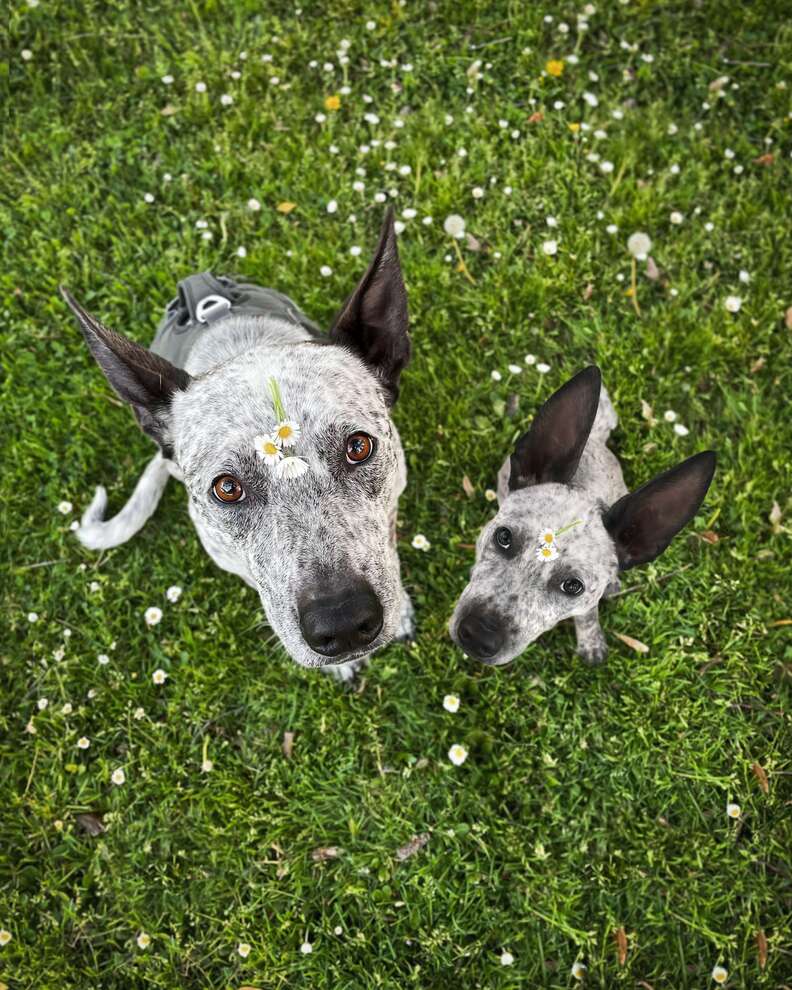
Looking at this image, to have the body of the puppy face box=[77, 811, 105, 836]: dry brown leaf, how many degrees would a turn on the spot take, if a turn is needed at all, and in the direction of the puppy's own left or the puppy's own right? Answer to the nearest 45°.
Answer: approximately 45° to the puppy's own right

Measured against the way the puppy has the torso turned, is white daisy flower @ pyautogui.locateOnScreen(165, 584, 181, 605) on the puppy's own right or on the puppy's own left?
on the puppy's own right

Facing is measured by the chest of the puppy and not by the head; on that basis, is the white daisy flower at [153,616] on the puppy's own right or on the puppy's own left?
on the puppy's own right

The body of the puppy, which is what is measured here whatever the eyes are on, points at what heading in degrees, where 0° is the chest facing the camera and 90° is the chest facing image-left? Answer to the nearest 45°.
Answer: approximately 45°

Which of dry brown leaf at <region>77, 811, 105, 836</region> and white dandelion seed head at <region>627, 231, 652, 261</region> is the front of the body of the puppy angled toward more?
the dry brown leaf
